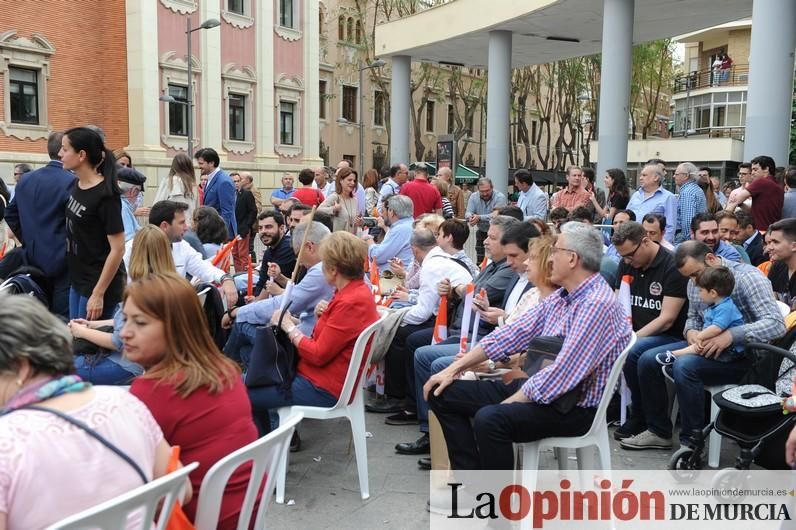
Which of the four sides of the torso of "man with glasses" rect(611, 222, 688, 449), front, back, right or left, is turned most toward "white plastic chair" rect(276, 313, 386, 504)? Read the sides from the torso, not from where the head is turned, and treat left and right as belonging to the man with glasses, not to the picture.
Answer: front

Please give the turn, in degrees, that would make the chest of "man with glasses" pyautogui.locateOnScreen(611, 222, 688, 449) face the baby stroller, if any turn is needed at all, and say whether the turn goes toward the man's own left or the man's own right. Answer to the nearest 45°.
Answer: approximately 90° to the man's own left

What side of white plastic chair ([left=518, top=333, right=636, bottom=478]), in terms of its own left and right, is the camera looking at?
left

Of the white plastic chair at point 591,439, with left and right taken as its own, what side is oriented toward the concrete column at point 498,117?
right

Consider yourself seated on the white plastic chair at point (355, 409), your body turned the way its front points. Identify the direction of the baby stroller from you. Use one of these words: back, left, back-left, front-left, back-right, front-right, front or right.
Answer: back

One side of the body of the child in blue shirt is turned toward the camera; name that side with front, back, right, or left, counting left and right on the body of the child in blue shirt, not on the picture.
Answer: left

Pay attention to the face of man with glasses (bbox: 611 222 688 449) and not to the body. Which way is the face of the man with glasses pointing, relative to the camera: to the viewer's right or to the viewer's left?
to the viewer's left

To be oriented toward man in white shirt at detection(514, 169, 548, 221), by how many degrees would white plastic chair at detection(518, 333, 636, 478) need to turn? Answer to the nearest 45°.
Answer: approximately 90° to its right

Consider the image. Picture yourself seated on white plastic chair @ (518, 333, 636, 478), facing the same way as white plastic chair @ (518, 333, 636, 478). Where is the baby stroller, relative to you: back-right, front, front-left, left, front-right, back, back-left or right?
back-right

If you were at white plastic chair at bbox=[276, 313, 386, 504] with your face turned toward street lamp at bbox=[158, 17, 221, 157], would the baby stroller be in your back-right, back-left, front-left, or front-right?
back-right

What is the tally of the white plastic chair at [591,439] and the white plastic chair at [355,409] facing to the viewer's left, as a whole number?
2

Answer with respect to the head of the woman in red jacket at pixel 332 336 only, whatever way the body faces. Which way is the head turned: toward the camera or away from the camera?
away from the camera
